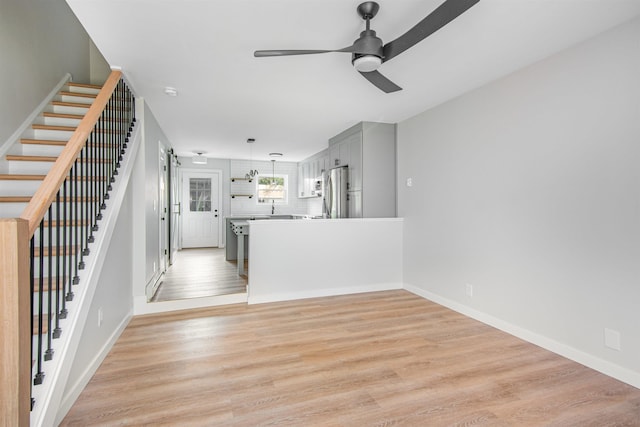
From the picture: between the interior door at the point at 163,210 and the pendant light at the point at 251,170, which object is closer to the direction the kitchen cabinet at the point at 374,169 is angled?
the interior door

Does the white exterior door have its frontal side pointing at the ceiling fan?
yes

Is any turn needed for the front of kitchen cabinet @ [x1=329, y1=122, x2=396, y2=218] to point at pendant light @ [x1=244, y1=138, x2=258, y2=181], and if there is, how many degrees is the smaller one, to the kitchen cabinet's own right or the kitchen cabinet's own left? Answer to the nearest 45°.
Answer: approximately 45° to the kitchen cabinet's own right

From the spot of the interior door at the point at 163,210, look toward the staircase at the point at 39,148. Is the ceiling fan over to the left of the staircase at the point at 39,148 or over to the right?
left

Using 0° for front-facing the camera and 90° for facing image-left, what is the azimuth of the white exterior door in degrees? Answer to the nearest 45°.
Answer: approximately 0°

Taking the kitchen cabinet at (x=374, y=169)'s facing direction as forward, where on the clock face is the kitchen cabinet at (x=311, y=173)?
the kitchen cabinet at (x=311, y=173) is roughly at 2 o'clock from the kitchen cabinet at (x=374, y=169).

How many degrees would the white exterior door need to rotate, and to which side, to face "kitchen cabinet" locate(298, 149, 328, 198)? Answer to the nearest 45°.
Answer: approximately 45° to its left

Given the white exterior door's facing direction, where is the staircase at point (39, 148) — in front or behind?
in front

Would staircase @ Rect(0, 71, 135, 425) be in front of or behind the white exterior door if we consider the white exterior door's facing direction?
in front
